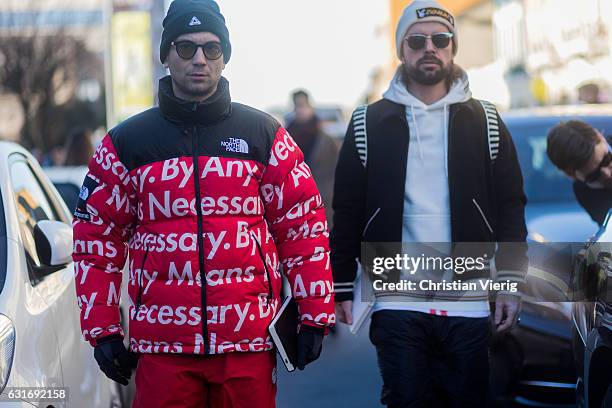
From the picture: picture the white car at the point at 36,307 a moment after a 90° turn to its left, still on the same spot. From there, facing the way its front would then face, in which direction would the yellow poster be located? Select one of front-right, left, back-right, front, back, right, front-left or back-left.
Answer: back-left

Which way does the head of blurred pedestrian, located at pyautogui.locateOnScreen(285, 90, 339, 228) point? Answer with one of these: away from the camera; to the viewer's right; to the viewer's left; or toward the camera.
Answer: toward the camera

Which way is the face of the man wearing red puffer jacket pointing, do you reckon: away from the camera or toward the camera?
toward the camera

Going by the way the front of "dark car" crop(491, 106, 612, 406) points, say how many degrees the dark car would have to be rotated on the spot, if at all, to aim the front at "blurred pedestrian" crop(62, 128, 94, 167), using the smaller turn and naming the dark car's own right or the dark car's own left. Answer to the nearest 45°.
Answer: approximately 135° to the dark car's own right

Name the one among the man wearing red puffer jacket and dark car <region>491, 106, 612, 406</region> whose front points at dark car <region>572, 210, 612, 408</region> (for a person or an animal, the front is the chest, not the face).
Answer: dark car <region>491, 106, 612, 406</region>

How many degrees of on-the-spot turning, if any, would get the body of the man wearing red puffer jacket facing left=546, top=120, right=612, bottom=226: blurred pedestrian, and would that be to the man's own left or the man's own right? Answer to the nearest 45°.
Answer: approximately 135° to the man's own left

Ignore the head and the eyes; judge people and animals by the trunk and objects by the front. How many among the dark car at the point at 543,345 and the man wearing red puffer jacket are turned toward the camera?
2

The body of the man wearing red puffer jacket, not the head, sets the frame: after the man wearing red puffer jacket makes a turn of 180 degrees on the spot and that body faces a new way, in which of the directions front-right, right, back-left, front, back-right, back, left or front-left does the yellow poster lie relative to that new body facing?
front

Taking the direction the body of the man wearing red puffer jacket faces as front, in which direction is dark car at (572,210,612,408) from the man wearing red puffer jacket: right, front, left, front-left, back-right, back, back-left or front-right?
left

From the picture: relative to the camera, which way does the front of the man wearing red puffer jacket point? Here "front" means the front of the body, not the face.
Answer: toward the camera

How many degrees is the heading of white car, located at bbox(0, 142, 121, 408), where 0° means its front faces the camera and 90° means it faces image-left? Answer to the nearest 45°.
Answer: approximately 45°

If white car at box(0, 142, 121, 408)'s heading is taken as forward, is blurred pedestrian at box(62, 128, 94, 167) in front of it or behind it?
behind

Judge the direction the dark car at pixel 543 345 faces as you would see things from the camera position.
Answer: facing the viewer

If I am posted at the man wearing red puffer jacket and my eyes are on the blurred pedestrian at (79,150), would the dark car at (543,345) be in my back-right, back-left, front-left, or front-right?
front-right
